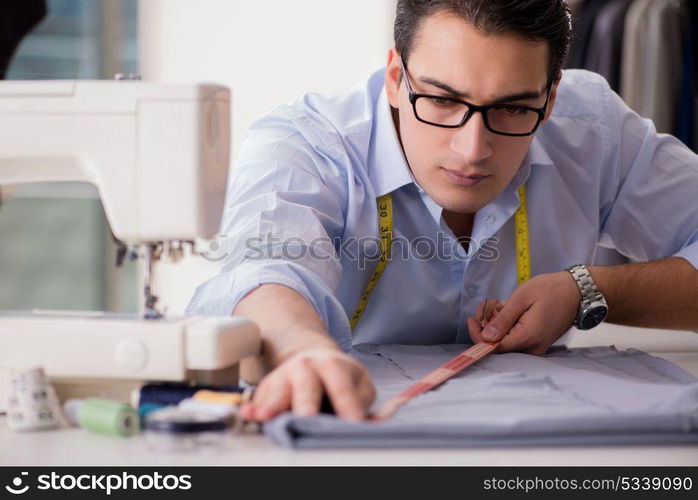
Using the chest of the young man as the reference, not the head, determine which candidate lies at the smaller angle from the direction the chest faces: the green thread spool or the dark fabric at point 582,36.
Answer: the green thread spool

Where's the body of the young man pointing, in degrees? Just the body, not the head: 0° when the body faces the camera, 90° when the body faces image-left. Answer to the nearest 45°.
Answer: approximately 0°

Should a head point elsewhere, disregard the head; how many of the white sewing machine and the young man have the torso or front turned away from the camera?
1

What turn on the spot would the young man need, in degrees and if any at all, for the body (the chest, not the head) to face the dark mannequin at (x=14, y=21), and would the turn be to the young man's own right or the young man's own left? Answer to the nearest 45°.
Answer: approximately 135° to the young man's own right

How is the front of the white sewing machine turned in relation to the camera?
facing away from the viewer

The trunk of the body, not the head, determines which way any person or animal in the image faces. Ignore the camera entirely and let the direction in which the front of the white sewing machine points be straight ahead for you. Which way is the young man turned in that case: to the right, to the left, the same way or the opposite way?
the opposite way

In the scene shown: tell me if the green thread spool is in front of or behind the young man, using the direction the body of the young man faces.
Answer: in front
